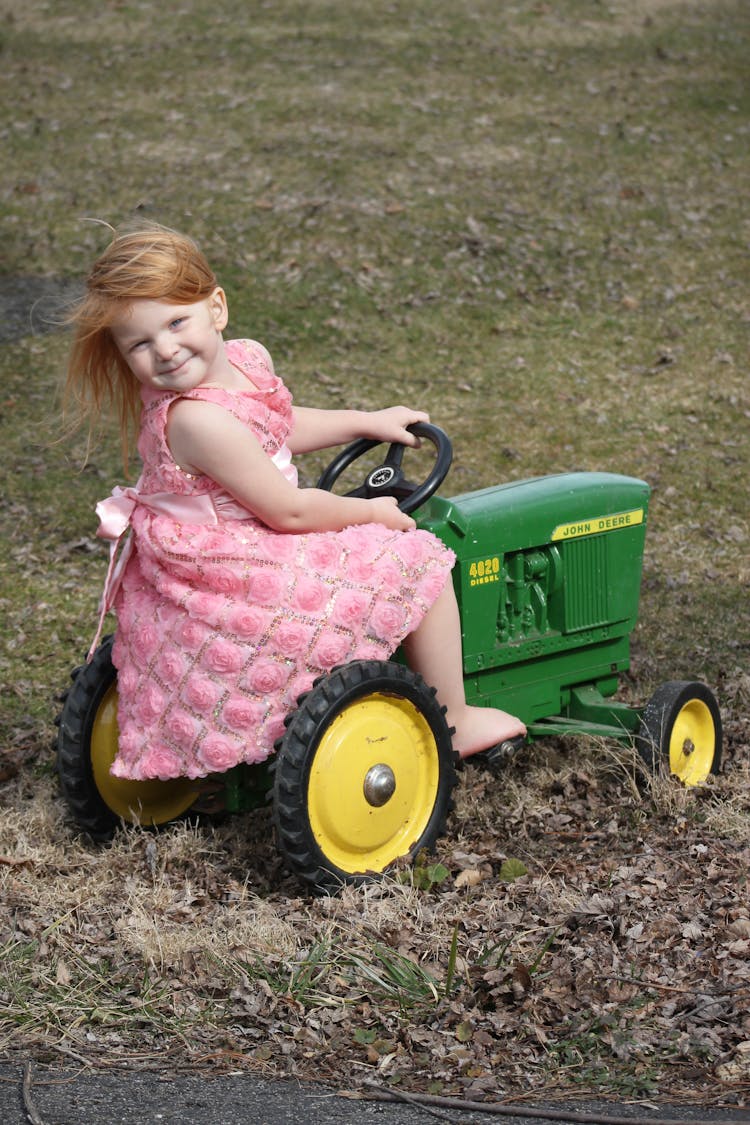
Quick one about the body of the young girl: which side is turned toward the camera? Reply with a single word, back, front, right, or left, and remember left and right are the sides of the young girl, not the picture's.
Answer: right

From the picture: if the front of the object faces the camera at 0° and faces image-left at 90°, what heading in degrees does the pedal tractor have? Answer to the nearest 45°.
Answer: approximately 225°

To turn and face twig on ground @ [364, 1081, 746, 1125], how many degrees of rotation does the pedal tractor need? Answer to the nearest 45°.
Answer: approximately 135° to its right

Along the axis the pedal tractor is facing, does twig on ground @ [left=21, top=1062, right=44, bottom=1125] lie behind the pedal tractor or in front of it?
behind

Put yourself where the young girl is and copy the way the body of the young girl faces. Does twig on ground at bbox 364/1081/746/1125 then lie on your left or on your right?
on your right
